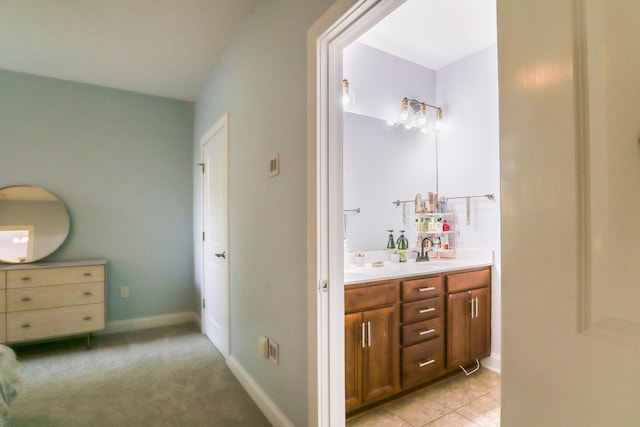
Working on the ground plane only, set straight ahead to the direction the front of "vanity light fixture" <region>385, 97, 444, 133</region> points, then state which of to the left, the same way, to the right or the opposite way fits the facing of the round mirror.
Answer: the same way

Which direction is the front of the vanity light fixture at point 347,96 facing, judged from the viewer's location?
facing the viewer and to the right of the viewer

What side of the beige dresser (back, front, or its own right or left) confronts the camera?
front

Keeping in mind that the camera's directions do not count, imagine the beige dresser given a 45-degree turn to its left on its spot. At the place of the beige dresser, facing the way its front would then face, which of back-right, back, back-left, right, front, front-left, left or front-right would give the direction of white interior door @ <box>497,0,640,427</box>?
front-right

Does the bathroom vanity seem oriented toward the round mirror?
no

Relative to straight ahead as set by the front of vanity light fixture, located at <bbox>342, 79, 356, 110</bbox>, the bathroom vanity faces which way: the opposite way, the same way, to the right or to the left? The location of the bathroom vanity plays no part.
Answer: the same way

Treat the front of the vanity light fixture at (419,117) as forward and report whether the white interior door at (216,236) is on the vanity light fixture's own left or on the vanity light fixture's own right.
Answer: on the vanity light fixture's own right

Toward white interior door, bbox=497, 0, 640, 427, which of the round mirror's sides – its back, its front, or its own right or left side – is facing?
front

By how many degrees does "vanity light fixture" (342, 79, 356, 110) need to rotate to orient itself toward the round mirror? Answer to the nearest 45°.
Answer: approximately 135° to its right

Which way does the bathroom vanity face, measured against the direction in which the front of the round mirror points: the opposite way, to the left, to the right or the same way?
the same way

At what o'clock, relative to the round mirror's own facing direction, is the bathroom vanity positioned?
The bathroom vanity is roughly at 11 o'clock from the round mirror.

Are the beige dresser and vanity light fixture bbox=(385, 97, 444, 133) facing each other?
no

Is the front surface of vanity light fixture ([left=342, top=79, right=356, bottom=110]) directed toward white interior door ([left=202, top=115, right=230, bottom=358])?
no

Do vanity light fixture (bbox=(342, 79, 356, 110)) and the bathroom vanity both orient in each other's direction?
no

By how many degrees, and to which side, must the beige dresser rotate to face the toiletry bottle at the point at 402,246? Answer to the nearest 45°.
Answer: approximately 45° to its left

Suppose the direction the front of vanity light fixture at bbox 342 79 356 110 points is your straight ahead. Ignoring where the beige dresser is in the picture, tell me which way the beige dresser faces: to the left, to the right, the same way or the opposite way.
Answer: the same way

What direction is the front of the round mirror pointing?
toward the camera
